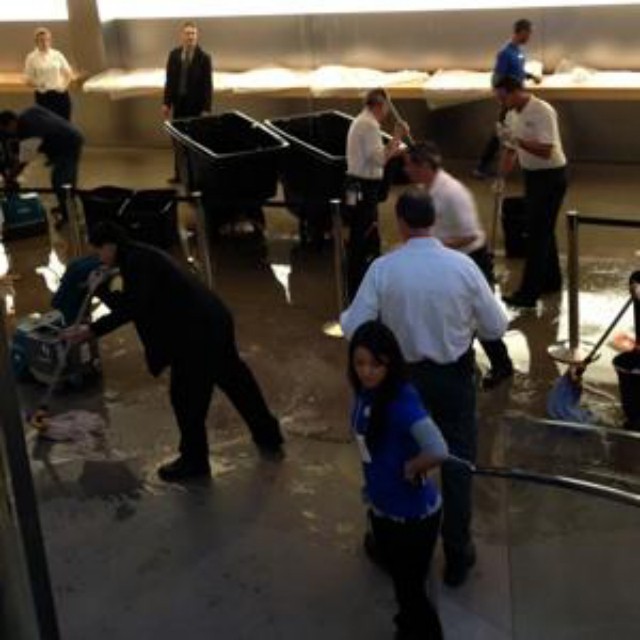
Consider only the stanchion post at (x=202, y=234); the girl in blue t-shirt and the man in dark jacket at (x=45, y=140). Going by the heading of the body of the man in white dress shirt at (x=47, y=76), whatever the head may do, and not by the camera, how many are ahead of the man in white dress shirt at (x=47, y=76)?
3

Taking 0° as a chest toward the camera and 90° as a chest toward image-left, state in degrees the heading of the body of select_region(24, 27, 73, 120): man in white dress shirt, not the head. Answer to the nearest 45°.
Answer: approximately 0°

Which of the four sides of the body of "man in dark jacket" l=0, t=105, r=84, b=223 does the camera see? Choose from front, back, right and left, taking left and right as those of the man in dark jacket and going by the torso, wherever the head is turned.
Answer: left

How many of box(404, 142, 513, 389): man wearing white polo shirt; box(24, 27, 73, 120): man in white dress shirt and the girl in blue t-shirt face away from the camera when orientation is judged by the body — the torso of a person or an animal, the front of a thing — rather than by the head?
0

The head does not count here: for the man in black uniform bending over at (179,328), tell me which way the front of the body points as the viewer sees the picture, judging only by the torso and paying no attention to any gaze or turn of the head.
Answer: to the viewer's left

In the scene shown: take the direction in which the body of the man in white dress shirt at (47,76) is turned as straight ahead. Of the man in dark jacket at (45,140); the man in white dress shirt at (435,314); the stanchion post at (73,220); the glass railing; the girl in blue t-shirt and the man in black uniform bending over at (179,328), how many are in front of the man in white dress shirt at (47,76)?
6

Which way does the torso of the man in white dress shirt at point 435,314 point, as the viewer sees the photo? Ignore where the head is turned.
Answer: away from the camera

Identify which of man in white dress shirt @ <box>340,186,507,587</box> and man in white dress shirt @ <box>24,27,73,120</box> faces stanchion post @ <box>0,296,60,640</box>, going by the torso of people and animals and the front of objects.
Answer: man in white dress shirt @ <box>24,27,73,120</box>

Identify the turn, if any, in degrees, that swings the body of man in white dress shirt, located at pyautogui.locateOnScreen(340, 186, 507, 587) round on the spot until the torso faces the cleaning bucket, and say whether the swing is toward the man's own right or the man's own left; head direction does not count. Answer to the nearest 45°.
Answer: approximately 45° to the man's own right

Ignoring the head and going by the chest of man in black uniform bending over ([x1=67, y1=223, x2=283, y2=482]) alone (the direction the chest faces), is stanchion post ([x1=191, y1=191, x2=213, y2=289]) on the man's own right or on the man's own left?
on the man's own right

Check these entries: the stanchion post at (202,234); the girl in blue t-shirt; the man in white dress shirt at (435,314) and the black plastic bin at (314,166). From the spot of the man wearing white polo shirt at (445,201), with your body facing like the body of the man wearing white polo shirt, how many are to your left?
2

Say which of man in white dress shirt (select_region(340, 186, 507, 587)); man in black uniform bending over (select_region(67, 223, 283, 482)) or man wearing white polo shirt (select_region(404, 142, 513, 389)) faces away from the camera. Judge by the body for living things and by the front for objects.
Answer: the man in white dress shirt

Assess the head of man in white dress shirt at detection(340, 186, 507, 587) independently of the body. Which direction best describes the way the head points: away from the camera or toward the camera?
away from the camera

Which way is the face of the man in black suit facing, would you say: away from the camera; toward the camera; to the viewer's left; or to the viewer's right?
toward the camera
